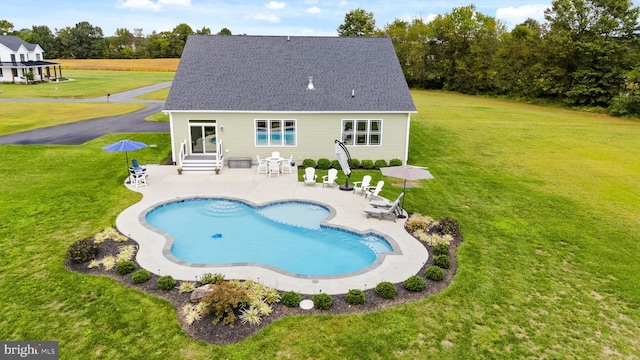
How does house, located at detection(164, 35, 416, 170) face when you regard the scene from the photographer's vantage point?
facing away from the viewer

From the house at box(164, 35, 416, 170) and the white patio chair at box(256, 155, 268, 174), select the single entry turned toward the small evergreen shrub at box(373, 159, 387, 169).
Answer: the white patio chair

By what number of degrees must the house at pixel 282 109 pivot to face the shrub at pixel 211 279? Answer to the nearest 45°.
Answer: approximately 180°

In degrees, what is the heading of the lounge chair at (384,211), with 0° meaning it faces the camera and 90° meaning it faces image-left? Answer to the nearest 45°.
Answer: approximately 90°

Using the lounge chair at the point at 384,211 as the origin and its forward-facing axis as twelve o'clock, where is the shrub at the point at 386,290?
The shrub is roughly at 9 o'clock from the lounge chair.

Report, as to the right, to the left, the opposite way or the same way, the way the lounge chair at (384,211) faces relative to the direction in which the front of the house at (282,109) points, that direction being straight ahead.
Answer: to the left

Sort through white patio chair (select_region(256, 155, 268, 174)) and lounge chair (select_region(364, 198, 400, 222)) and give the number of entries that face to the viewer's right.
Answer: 1

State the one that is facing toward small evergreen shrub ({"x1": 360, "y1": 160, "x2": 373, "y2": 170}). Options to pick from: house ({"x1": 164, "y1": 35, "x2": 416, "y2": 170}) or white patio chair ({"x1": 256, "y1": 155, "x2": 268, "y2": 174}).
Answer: the white patio chair

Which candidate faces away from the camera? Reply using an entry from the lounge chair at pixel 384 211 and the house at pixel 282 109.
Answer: the house

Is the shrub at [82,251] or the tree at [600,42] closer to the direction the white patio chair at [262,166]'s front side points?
the tree

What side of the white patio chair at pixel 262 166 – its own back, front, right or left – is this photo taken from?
right

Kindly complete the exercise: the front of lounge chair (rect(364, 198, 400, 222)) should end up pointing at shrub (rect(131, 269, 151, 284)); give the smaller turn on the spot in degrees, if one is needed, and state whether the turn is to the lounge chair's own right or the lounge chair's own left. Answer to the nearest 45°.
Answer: approximately 45° to the lounge chair's own left

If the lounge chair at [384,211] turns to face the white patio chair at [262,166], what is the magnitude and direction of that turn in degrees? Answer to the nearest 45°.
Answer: approximately 45° to its right

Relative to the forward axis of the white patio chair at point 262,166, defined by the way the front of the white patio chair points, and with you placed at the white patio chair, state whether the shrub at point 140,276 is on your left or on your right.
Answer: on your right
